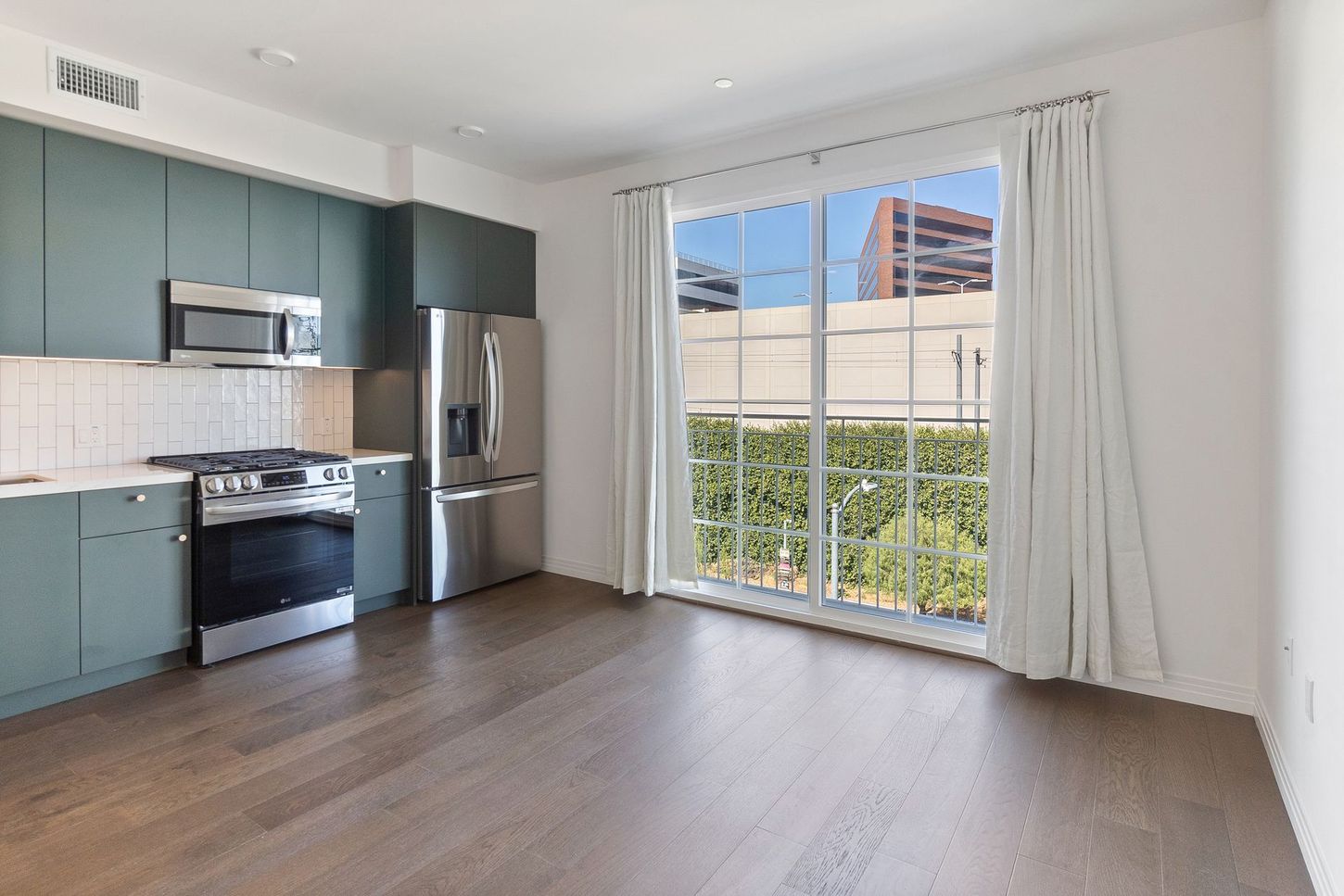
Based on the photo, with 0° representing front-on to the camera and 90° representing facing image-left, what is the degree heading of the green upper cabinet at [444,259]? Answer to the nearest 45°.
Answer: approximately 315°

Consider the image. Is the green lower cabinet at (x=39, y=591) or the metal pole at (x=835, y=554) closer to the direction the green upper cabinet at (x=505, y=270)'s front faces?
the metal pole

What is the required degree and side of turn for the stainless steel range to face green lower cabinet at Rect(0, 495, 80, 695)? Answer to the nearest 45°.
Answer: approximately 90° to its right

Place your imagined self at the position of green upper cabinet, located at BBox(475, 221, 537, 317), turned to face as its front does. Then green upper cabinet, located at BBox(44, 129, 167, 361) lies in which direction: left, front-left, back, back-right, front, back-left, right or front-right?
right

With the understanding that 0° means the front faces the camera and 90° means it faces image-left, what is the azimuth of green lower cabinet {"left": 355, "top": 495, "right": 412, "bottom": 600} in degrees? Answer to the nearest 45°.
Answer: approximately 315°

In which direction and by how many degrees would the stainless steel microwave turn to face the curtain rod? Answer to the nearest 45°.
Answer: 0° — it already faces it
